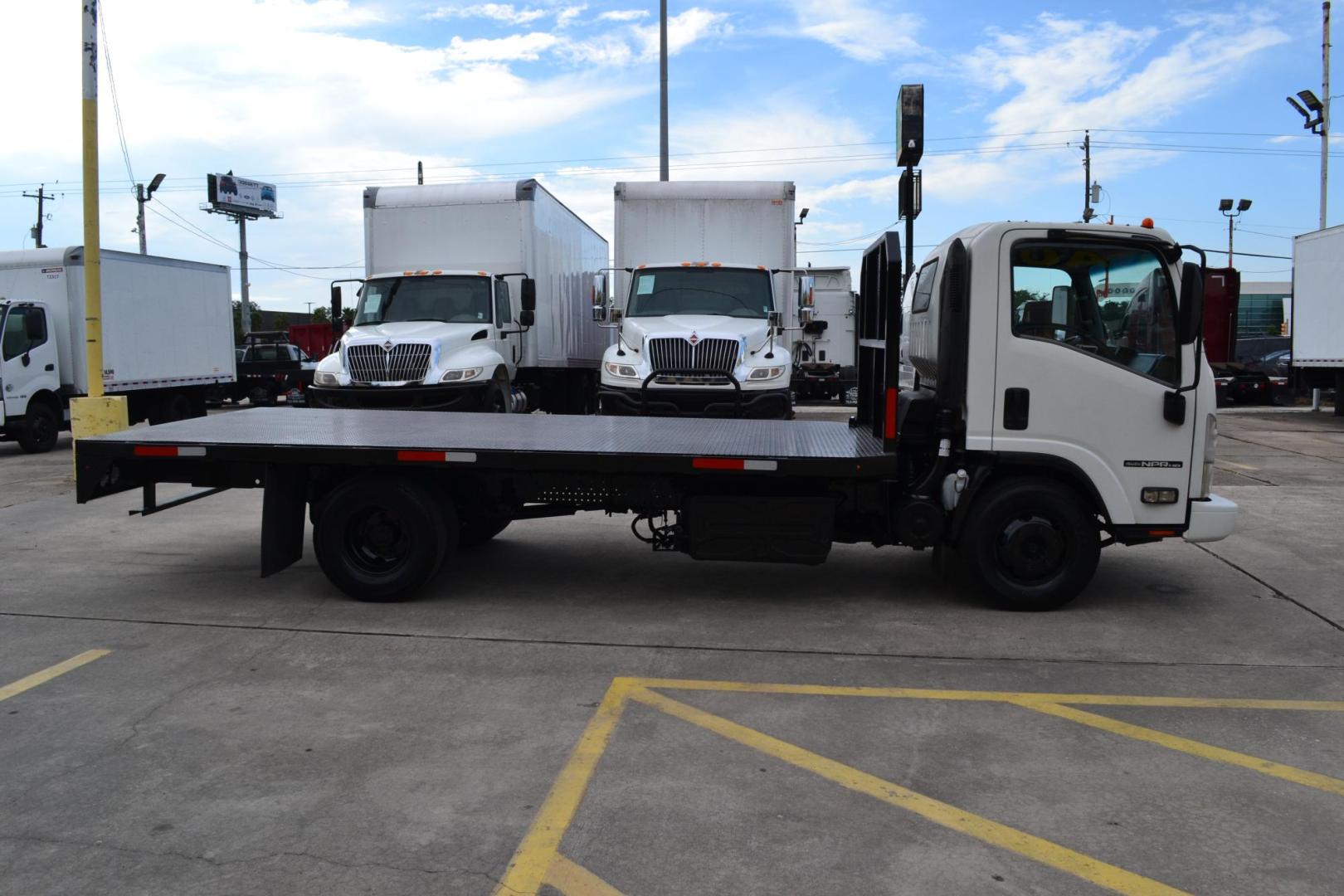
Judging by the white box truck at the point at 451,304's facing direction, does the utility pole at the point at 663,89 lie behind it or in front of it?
behind

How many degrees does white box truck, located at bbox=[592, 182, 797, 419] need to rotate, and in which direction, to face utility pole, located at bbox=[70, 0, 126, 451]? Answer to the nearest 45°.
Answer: approximately 90° to its right

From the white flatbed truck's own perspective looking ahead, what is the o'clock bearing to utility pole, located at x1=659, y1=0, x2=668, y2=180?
The utility pole is roughly at 9 o'clock from the white flatbed truck.

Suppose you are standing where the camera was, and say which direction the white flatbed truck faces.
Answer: facing to the right of the viewer

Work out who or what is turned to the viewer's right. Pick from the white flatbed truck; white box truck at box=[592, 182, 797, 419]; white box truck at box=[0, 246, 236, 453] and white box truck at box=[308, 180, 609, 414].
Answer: the white flatbed truck

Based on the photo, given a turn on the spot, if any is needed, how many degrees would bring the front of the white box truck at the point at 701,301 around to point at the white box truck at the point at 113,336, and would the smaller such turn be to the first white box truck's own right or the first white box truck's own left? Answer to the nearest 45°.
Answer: approximately 135° to the first white box truck's own right
